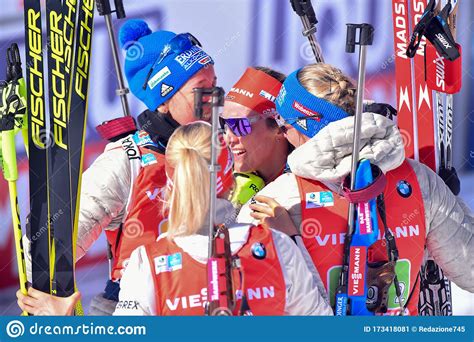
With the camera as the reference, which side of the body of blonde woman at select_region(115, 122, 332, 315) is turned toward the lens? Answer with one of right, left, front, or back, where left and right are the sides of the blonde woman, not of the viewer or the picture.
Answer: back

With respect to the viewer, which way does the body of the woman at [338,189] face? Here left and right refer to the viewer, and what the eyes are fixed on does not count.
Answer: facing away from the viewer and to the left of the viewer

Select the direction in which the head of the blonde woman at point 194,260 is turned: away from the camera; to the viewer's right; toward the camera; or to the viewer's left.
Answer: away from the camera

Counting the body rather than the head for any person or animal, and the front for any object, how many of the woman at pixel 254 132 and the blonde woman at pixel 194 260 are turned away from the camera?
1

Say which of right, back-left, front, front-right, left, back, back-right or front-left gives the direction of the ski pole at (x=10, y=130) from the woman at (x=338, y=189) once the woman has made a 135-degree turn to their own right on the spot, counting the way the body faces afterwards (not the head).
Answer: back

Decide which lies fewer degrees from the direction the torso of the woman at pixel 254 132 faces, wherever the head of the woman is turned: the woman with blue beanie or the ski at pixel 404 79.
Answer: the woman with blue beanie

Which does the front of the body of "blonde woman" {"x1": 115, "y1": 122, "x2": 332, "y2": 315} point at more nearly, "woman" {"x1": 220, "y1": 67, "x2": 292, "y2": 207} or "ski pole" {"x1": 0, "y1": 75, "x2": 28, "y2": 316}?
the woman

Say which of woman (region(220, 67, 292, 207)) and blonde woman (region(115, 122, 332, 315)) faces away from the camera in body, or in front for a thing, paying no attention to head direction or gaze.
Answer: the blonde woman

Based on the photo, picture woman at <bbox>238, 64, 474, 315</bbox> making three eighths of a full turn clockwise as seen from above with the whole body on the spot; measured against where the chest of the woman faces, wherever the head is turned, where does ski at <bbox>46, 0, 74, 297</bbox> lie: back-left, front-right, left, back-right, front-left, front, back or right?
back

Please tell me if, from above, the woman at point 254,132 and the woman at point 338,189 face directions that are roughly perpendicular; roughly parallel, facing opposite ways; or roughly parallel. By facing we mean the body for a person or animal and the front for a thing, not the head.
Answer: roughly perpendicular
